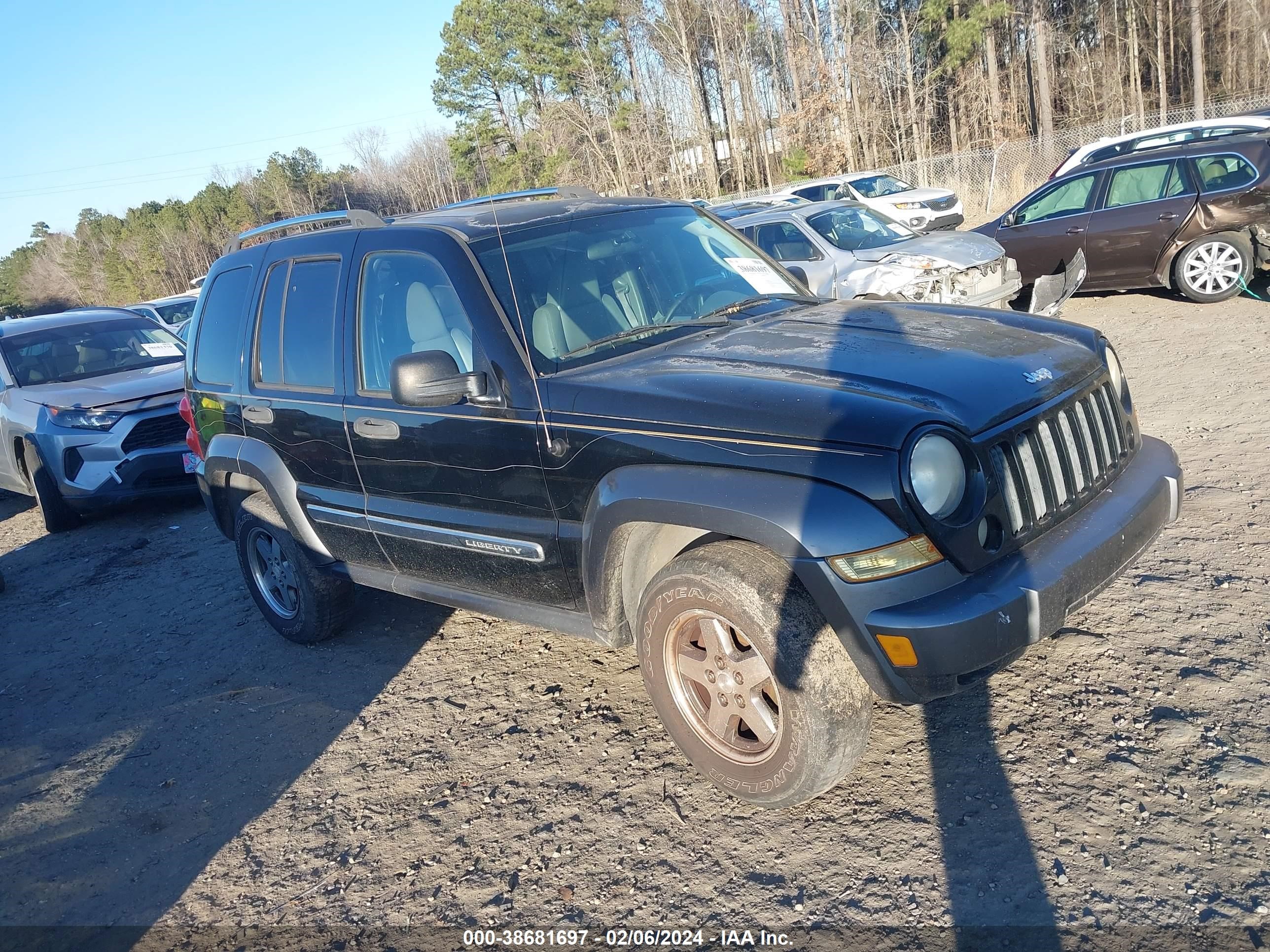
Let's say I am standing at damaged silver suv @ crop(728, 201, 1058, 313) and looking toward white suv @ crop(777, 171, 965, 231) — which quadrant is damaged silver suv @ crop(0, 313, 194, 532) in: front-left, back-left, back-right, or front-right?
back-left

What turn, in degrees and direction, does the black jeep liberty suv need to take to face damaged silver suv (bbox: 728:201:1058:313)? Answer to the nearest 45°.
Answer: approximately 135° to its left

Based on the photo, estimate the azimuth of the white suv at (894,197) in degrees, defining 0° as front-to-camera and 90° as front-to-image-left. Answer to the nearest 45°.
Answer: approximately 315°

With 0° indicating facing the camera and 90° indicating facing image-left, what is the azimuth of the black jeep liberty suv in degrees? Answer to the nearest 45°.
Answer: approximately 315°

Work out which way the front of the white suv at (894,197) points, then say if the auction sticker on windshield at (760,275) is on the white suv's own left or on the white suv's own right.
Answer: on the white suv's own right

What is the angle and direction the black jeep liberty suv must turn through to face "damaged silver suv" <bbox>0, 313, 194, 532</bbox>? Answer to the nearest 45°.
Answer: approximately 180°

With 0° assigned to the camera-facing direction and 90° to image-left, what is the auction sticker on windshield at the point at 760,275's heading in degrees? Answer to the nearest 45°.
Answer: approximately 315°
